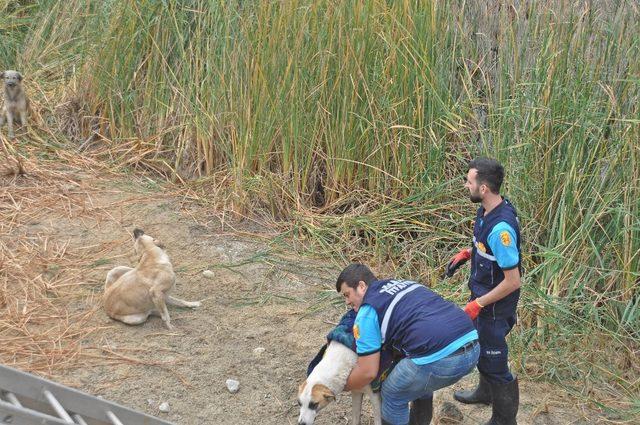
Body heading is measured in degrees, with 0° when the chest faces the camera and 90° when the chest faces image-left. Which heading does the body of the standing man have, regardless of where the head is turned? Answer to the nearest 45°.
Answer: approximately 90°

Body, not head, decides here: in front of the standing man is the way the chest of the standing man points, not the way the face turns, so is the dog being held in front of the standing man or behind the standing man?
in front

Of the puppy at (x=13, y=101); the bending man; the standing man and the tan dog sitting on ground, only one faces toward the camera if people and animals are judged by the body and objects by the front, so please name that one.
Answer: the puppy

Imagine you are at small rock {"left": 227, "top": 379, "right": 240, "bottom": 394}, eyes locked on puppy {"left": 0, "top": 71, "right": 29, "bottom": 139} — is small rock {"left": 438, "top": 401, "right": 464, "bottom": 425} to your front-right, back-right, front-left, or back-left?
back-right

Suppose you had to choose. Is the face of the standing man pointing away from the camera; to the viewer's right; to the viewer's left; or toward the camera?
to the viewer's left

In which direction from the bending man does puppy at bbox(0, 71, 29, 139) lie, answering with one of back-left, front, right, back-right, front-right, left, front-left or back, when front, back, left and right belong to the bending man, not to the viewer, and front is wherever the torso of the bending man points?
front-right

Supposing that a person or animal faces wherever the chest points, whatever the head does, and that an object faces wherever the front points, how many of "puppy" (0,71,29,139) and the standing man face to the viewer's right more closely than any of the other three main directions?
0

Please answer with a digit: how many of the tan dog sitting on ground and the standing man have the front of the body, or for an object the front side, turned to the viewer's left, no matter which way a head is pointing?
1

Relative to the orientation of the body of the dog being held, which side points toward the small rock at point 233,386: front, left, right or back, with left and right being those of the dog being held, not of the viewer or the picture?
right

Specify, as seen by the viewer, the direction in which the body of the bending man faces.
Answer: to the viewer's left

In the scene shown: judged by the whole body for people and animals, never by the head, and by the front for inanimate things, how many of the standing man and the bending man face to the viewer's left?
2

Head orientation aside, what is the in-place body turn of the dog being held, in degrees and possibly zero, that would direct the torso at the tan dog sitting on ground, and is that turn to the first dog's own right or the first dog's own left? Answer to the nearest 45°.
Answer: approximately 90° to the first dog's own right

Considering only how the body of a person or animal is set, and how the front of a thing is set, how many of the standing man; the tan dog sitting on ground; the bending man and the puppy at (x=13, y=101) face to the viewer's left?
2

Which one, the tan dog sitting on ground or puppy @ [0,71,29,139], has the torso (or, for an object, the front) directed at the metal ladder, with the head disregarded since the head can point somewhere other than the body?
the puppy
